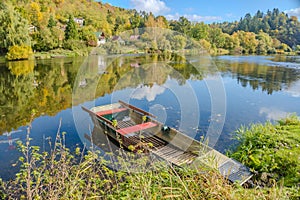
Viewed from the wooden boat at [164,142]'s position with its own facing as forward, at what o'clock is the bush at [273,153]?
The bush is roughly at 11 o'clock from the wooden boat.

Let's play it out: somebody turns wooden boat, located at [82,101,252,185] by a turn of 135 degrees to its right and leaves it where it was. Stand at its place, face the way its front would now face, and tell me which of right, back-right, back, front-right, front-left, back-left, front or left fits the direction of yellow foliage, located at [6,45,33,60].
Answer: front-right

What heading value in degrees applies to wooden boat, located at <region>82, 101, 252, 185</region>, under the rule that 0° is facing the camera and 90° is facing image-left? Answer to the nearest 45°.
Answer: approximately 315°

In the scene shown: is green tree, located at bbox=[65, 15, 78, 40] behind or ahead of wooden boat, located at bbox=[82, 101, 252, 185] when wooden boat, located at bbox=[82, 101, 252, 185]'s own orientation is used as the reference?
behind

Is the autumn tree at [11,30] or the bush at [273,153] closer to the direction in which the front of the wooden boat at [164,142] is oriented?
the bush

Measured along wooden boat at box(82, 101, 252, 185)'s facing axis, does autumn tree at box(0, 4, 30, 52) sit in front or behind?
behind

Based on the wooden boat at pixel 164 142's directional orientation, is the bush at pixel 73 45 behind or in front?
behind
